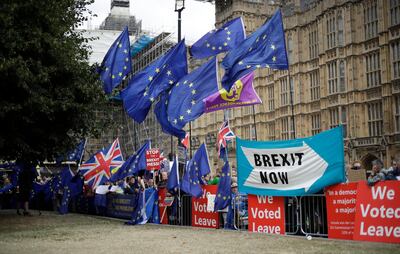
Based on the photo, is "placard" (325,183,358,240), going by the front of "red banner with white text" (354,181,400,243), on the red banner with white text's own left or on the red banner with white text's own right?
on the red banner with white text's own right

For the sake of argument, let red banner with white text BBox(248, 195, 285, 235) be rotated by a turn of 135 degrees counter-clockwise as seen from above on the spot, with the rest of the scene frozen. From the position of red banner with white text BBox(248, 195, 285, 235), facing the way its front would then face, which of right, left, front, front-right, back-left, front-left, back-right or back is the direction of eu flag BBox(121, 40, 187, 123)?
left

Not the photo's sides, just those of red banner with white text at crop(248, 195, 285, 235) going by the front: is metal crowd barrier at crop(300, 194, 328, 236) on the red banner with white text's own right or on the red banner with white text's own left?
on the red banner with white text's own left
